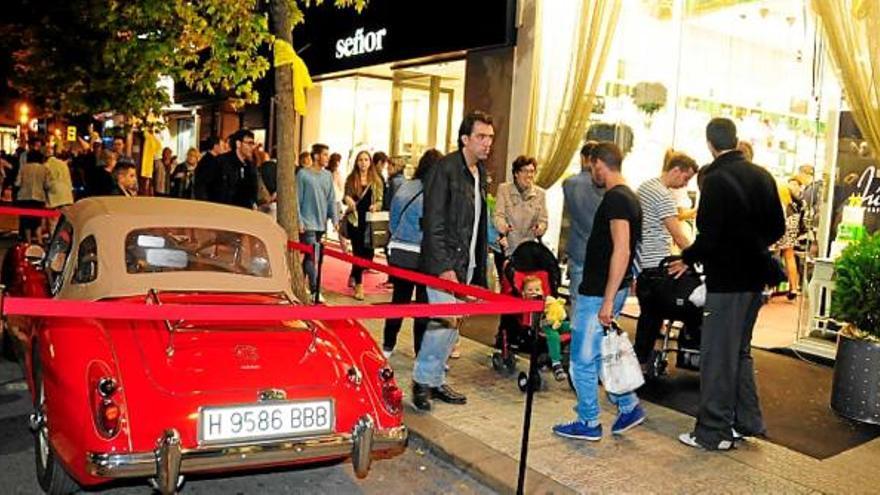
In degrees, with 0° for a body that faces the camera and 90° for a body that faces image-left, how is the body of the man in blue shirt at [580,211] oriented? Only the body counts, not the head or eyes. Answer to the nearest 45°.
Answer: approximately 180°

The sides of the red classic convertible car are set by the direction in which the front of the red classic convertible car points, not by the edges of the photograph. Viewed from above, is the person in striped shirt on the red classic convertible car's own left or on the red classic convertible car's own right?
on the red classic convertible car's own right

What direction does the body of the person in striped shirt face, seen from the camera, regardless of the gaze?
to the viewer's right

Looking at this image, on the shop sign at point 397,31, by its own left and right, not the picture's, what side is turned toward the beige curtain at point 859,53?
left

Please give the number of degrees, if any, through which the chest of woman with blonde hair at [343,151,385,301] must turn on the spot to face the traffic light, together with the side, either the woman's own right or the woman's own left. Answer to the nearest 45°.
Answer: approximately 135° to the woman's own right

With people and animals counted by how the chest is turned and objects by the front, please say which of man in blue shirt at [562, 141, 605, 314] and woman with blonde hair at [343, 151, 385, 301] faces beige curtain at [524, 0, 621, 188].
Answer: the man in blue shirt

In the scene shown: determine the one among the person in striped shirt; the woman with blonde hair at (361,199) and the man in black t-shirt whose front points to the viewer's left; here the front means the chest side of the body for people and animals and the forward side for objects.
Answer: the man in black t-shirt

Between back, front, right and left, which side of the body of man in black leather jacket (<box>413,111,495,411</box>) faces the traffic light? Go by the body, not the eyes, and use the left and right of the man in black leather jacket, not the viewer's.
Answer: back

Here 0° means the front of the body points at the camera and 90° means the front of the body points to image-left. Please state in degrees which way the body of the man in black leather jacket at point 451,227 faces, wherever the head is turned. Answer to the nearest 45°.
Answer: approximately 315°

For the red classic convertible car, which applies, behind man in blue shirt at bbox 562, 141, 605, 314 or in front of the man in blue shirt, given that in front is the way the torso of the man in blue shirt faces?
behind

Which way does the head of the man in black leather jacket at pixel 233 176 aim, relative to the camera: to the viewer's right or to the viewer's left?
to the viewer's right
